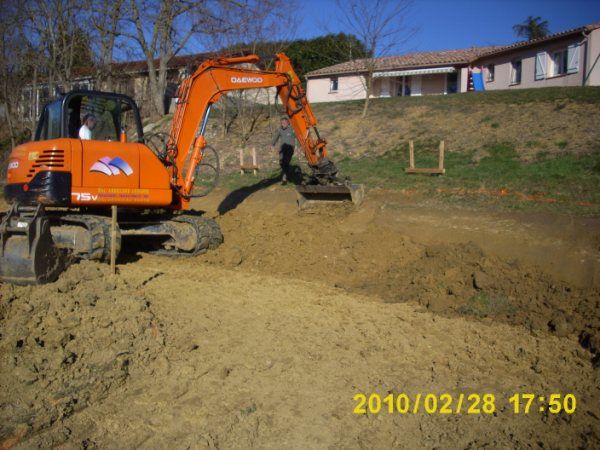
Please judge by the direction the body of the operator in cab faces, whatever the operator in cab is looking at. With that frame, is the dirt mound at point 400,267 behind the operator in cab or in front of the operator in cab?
in front

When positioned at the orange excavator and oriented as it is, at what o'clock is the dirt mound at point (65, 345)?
The dirt mound is roughly at 3 o'clock from the orange excavator.

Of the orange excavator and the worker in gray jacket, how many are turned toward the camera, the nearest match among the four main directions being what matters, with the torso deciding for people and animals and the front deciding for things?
1

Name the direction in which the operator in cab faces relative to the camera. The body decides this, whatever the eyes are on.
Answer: to the viewer's right

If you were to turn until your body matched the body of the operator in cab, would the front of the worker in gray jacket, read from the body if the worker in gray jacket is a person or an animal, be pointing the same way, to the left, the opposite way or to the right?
to the right

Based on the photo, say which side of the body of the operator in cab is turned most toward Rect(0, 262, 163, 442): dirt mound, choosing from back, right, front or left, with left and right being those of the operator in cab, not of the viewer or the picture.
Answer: right

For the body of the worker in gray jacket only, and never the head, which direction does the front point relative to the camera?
toward the camera

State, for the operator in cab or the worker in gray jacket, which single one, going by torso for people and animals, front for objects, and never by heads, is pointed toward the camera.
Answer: the worker in gray jacket

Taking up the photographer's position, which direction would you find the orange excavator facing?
facing to the right of the viewer

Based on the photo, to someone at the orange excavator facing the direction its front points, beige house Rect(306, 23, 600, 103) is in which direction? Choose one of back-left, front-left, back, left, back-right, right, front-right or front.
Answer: front-left

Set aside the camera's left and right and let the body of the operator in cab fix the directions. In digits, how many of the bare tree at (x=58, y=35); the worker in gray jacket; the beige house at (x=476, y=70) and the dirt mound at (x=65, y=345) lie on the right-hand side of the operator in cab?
1

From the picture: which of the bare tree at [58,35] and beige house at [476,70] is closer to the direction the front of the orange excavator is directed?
the beige house

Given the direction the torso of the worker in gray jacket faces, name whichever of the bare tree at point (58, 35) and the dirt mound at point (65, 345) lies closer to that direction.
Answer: the dirt mound

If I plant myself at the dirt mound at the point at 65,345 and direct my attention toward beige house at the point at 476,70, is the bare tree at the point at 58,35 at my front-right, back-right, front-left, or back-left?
front-left

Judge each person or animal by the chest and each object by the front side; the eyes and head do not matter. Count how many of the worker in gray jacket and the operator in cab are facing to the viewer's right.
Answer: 1

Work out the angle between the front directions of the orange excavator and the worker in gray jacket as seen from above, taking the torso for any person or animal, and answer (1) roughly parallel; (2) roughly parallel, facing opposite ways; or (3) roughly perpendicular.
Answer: roughly perpendicular
